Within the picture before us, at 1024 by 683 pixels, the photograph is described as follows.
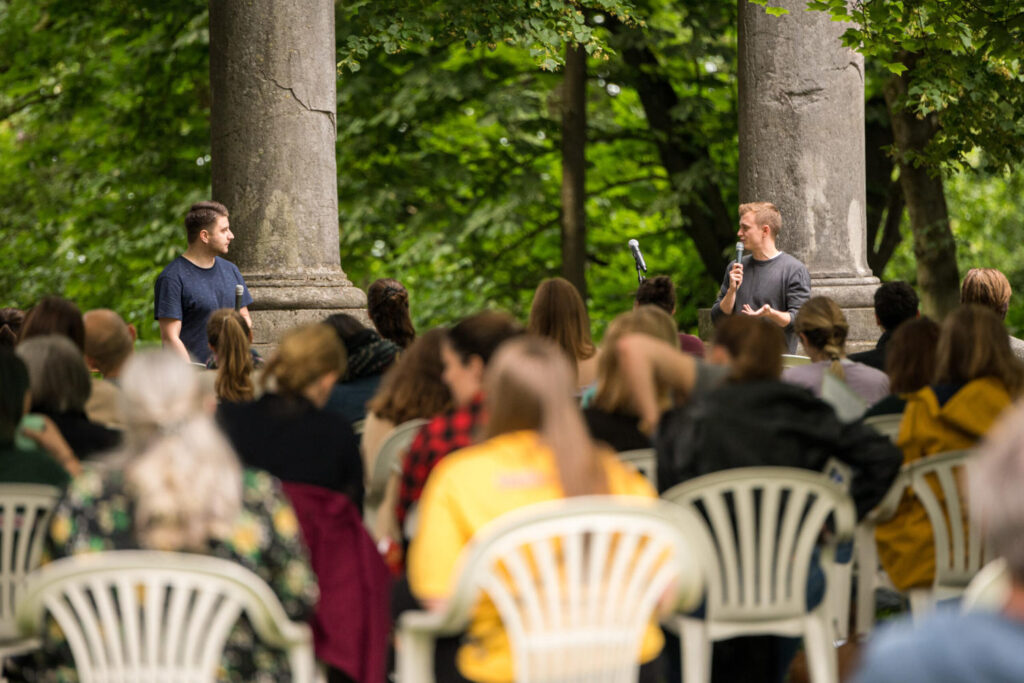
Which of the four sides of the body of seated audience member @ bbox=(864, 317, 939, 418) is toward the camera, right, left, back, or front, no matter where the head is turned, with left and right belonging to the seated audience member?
back

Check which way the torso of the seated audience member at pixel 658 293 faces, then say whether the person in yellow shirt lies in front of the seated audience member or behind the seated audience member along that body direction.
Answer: behind

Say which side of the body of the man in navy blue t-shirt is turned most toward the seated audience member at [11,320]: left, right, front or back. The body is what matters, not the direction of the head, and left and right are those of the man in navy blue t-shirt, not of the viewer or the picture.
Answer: right

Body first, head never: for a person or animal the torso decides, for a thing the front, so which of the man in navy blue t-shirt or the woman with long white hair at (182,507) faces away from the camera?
the woman with long white hair

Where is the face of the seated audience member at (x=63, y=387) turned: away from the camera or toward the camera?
away from the camera

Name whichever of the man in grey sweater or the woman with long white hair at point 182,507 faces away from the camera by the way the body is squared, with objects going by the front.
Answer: the woman with long white hair

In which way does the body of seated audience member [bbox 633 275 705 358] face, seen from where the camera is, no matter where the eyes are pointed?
away from the camera

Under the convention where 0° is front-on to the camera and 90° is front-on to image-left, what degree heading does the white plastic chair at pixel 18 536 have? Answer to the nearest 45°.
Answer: approximately 180°

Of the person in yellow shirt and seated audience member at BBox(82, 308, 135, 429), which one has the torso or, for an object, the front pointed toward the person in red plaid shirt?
the person in yellow shirt
